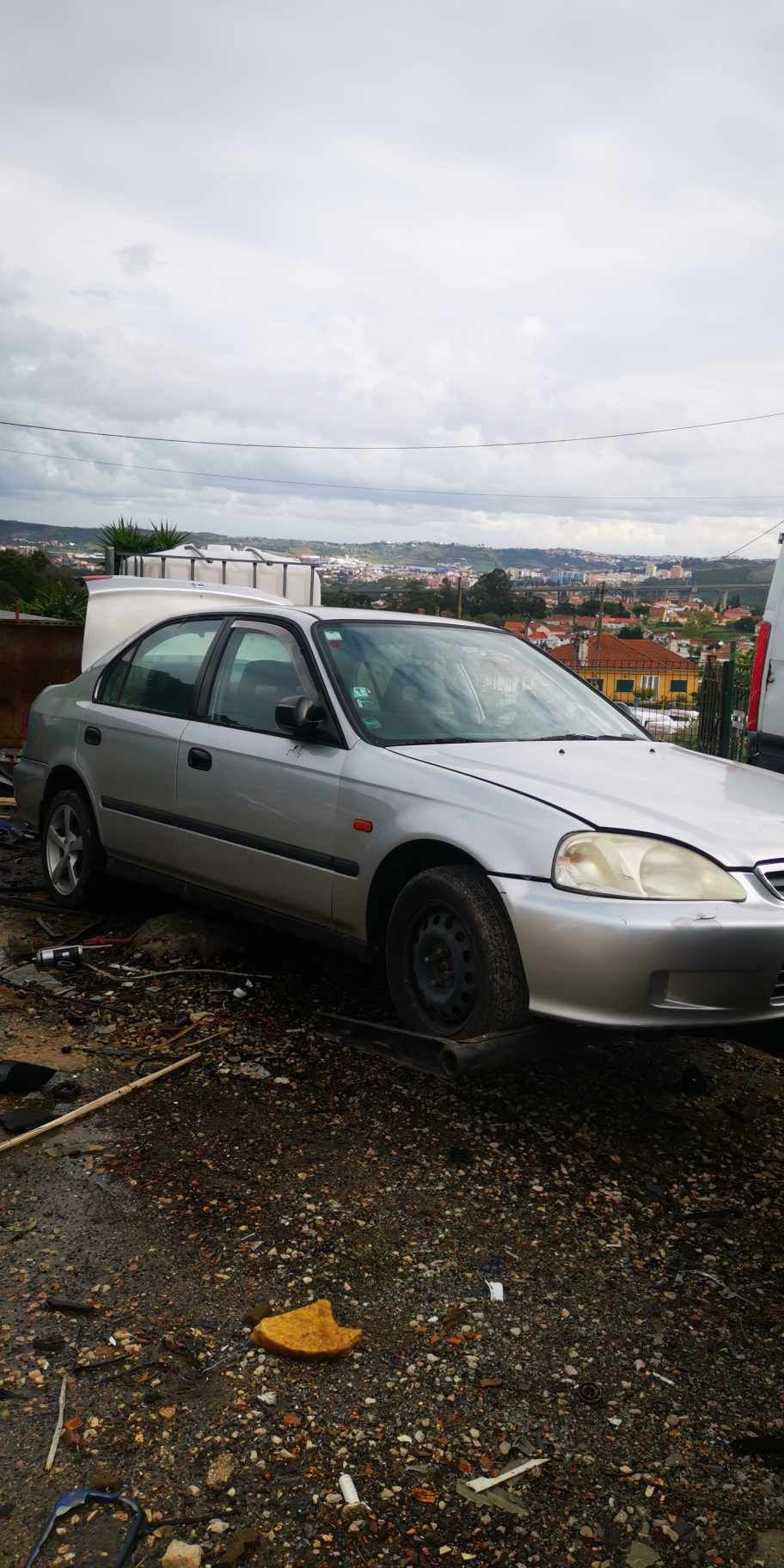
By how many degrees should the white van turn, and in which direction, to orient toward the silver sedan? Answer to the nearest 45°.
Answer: approximately 180°

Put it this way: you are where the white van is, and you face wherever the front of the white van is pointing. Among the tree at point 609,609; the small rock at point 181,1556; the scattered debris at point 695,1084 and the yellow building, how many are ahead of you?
2

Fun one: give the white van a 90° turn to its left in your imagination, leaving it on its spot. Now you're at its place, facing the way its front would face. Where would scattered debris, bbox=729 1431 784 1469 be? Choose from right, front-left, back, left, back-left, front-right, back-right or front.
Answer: left

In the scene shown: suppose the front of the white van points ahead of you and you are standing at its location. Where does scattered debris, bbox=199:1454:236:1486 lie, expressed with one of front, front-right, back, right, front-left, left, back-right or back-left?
back

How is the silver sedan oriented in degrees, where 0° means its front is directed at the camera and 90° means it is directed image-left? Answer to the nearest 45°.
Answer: approximately 315°

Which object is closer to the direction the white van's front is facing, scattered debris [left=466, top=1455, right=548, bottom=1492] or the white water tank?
the white water tank

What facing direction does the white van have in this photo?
away from the camera

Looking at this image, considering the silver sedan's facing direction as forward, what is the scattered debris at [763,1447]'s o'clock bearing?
The scattered debris is roughly at 1 o'clock from the silver sedan.

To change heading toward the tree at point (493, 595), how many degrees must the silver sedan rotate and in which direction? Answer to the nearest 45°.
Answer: approximately 135° to its left

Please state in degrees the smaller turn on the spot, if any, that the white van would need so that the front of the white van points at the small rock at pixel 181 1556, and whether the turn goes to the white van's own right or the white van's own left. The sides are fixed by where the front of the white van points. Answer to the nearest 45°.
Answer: approximately 180°

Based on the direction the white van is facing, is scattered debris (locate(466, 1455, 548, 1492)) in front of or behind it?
behind

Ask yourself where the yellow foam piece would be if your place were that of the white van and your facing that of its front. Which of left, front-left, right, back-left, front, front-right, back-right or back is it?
back

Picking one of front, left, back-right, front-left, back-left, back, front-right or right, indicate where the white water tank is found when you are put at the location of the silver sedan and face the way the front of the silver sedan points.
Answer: back-left

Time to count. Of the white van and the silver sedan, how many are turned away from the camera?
1

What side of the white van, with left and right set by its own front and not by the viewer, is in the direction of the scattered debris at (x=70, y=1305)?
back

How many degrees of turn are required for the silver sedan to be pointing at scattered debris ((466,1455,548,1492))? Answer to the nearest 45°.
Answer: approximately 45° to its right

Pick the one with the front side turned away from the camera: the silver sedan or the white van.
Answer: the white van

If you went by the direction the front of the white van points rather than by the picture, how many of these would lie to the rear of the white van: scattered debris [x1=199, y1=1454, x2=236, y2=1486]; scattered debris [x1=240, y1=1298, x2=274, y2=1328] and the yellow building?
2
